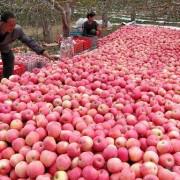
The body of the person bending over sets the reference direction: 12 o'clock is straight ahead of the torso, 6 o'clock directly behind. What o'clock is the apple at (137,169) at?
The apple is roughly at 1 o'clock from the person bending over.

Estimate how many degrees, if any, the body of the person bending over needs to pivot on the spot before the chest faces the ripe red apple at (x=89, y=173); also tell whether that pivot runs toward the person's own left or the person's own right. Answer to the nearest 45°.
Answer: approximately 45° to the person's own right

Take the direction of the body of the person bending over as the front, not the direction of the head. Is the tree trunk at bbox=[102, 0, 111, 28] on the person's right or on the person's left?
on the person's left

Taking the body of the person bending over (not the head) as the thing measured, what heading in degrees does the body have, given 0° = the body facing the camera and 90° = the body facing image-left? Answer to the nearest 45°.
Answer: approximately 315°
